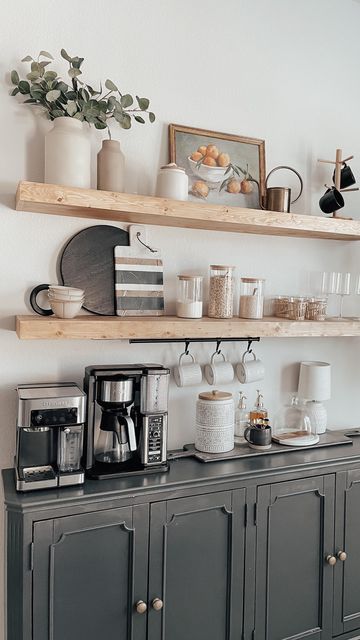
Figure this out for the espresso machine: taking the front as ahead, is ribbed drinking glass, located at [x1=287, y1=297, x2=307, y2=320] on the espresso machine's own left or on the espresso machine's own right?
on the espresso machine's own left

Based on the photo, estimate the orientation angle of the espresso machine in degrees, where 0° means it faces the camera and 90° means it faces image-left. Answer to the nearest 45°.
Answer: approximately 0°

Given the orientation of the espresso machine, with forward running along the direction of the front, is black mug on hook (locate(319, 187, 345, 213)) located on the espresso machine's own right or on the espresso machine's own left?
on the espresso machine's own left

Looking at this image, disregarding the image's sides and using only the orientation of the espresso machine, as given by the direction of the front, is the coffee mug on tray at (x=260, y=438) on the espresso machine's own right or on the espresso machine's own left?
on the espresso machine's own left

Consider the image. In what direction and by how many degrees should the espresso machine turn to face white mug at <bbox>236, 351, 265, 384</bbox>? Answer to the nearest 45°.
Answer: approximately 135° to its left

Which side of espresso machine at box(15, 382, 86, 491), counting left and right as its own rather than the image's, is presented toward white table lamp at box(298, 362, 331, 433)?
left
